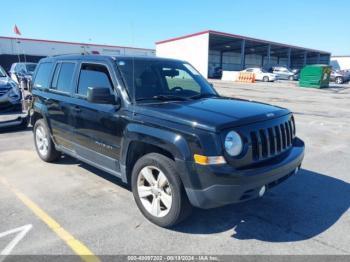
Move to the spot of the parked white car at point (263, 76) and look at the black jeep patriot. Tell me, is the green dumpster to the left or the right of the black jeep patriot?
left

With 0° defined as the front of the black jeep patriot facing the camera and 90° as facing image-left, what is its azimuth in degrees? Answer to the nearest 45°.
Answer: approximately 315°

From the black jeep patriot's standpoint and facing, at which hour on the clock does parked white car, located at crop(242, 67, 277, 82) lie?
The parked white car is roughly at 8 o'clock from the black jeep patriot.

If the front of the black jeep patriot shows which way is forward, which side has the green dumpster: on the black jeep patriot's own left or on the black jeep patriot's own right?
on the black jeep patriot's own left
